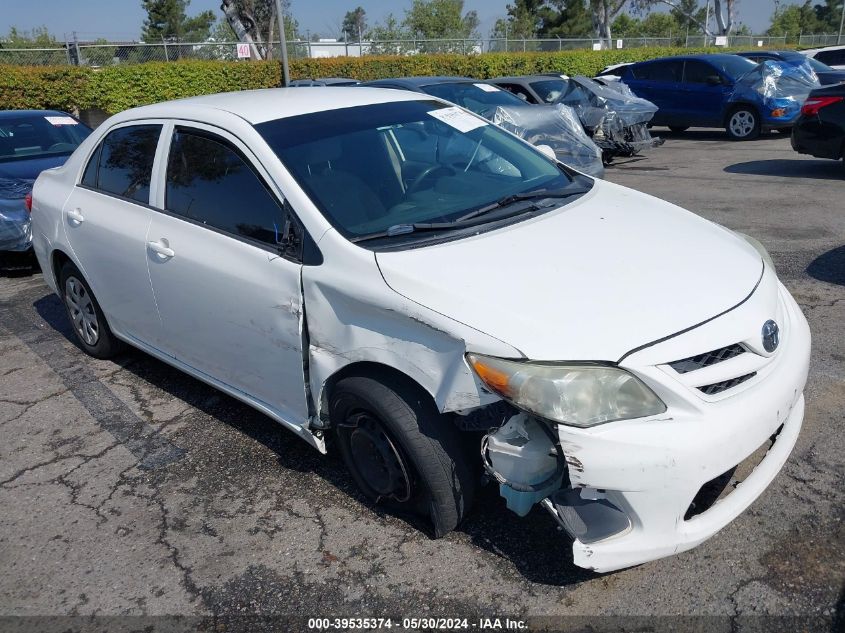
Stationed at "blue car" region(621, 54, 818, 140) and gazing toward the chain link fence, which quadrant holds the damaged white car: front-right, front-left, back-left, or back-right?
back-left

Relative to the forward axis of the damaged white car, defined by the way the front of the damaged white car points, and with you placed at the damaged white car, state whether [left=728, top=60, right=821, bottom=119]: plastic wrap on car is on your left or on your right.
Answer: on your left

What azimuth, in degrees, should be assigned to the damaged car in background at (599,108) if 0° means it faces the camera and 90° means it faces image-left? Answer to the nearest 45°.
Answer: approximately 315°

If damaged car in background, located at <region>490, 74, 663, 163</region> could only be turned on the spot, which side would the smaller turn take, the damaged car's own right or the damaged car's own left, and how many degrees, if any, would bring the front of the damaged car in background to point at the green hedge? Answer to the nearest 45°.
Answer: approximately 180°

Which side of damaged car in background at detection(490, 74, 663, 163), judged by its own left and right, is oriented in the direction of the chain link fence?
back

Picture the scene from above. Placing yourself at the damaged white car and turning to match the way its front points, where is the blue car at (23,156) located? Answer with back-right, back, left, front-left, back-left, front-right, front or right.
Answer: back

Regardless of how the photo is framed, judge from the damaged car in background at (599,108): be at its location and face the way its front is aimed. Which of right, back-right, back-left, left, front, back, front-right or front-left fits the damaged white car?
front-right

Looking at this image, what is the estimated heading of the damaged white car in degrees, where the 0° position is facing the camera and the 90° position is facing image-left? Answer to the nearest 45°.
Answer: approximately 315°

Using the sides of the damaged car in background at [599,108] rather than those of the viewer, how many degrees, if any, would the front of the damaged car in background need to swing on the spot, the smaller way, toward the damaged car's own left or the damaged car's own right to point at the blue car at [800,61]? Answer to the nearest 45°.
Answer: approximately 90° to the damaged car's own left

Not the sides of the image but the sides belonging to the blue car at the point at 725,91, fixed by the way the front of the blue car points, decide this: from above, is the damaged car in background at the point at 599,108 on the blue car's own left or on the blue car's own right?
on the blue car's own right
